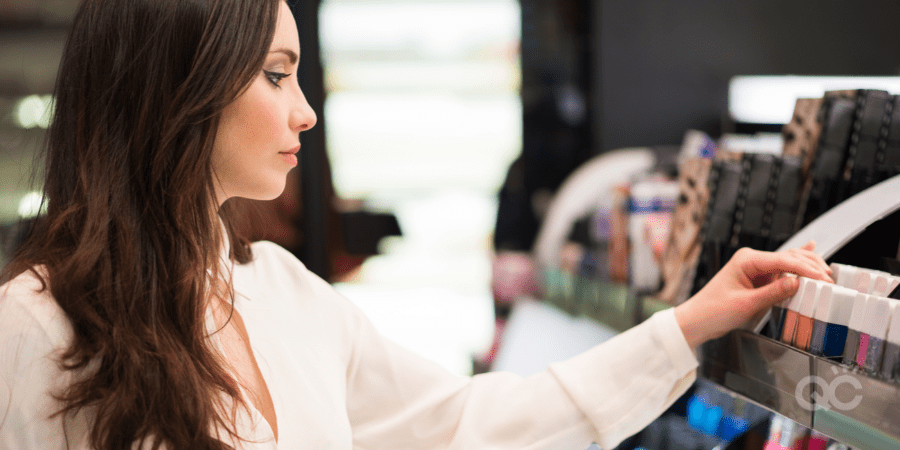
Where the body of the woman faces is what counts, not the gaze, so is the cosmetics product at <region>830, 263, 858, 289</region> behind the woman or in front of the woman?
in front

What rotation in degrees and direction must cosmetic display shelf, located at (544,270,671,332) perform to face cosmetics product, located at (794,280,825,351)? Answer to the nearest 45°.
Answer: approximately 45° to its left

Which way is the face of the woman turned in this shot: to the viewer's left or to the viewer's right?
to the viewer's right

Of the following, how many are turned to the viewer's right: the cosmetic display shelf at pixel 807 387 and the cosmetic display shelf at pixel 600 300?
0

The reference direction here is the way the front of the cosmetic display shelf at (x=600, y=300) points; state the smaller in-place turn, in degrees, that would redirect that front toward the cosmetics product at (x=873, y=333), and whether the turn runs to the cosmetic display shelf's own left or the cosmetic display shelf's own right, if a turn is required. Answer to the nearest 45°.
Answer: approximately 45° to the cosmetic display shelf's own left

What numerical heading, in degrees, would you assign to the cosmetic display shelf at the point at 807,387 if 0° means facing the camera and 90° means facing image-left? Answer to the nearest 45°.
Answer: approximately 45°

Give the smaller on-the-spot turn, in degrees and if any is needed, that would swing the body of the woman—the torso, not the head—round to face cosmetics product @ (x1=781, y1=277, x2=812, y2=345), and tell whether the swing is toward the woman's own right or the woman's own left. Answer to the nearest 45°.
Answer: approximately 45° to the woman's own left

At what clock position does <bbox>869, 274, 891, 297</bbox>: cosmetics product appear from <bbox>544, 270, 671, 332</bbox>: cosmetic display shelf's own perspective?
The cosmetics product is roughly at 10 o'clock from the cosmetic display shelf.

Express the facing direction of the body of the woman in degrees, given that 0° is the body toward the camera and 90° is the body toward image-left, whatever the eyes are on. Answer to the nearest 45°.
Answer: approximately 315°

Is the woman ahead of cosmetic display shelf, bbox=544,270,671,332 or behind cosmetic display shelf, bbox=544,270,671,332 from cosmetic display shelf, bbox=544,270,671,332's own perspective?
ahead
